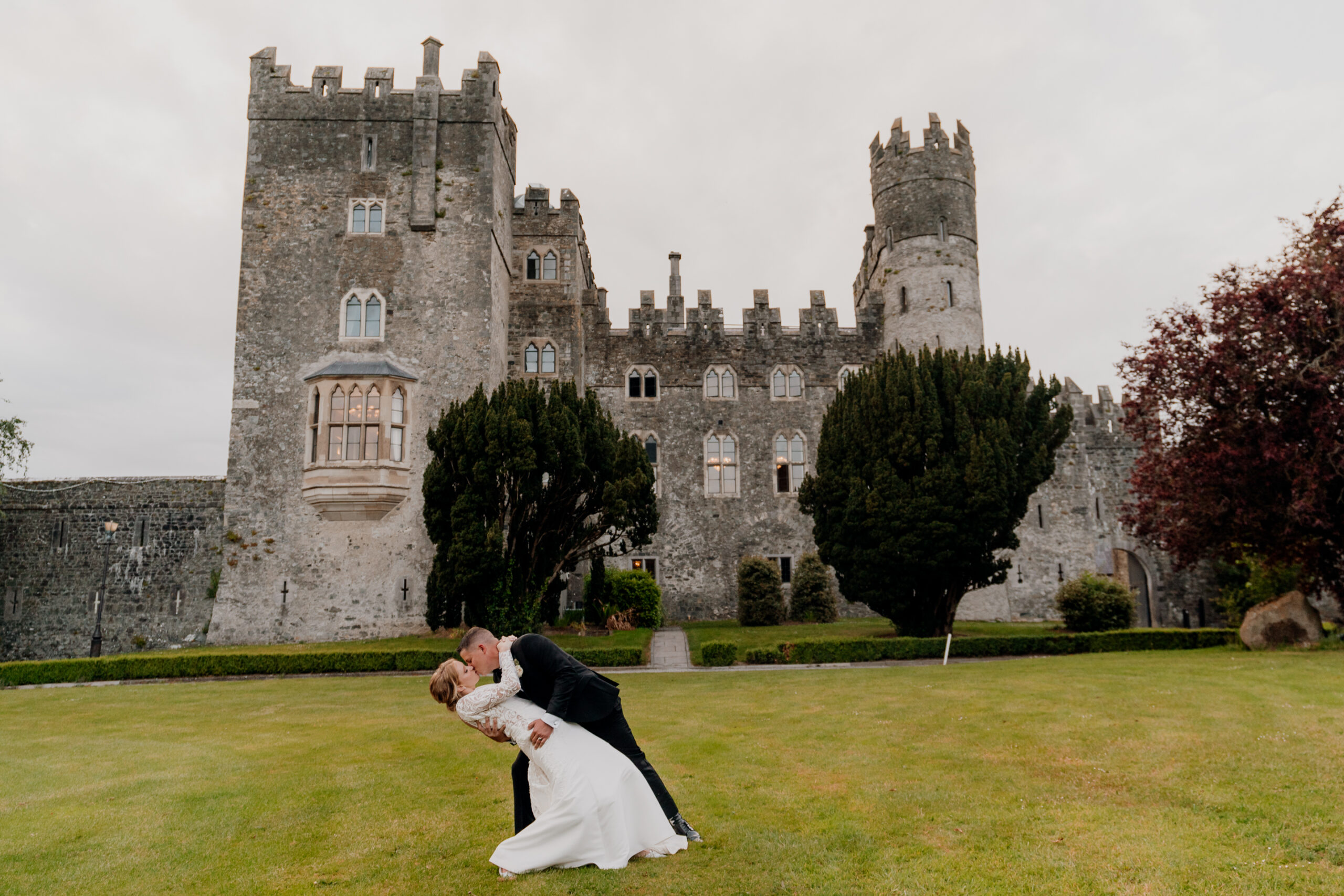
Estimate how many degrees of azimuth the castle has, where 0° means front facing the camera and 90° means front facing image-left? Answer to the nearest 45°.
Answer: approximately 0°

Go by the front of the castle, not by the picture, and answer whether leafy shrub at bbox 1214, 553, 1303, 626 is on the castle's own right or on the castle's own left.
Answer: on the castle's own left

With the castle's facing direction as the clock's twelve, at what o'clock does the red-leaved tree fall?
The red-leaved tree is roughly at 10 o'clock from the castle.
